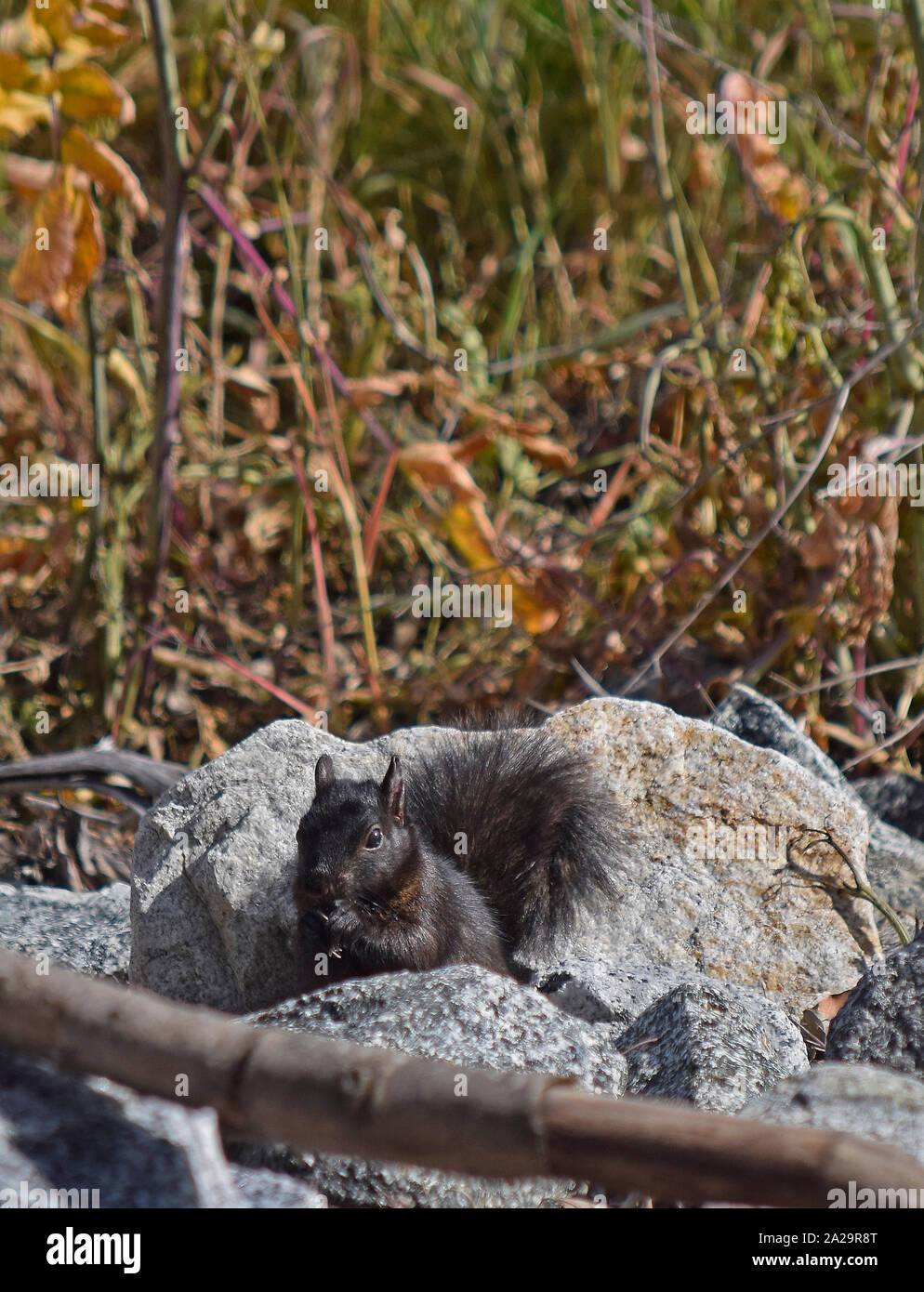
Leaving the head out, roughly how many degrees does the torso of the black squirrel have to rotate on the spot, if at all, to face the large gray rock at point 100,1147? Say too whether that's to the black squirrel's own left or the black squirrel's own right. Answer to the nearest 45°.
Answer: approximately 45° to the black squirrel's own left

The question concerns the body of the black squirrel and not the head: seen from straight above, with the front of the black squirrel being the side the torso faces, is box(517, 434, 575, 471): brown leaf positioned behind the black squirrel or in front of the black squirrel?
behind

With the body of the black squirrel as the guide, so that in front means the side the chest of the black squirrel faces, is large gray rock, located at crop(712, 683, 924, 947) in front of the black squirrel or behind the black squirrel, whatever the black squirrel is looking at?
behind

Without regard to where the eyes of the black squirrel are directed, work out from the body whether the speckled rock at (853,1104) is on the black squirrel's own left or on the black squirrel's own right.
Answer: on the black squirrel's own left

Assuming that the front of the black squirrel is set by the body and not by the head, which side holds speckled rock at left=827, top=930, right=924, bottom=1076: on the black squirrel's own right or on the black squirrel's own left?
on the black squirrel's own left

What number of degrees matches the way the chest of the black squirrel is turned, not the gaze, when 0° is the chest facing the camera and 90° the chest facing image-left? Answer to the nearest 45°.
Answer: approximately 45°

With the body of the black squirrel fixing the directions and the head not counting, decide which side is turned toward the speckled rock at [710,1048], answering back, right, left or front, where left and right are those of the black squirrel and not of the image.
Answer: left

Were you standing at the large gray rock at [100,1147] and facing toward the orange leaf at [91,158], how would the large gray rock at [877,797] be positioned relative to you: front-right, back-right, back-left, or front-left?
front-right

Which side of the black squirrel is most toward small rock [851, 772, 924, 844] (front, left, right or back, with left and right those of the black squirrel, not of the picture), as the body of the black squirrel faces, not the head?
back
